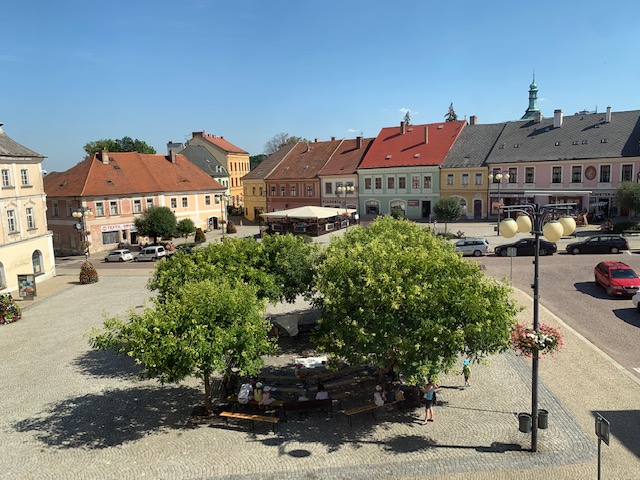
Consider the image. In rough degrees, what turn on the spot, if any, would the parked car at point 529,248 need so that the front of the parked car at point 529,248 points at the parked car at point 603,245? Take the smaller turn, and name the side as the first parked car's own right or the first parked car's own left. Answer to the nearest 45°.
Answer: approximately 180°

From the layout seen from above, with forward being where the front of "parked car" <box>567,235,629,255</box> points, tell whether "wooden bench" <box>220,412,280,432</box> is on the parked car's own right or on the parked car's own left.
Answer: on the parked car's own left

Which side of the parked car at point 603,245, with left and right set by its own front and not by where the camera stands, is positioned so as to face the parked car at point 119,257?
front

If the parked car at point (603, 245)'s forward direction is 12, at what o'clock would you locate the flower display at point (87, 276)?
The flower display is roughly at 11 o'clock from the parked car.

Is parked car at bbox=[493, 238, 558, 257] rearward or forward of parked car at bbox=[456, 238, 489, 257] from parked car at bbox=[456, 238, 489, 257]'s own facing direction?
rearward

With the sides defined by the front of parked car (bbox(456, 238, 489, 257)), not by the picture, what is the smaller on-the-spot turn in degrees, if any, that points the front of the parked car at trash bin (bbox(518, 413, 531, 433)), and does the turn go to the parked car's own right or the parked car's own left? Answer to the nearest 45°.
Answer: approximately 90° to the parked car's own left

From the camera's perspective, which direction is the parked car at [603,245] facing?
to the viewer's left

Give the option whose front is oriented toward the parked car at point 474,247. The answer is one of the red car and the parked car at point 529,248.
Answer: the parked car at point 529,248

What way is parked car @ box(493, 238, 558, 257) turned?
to the viewer's left

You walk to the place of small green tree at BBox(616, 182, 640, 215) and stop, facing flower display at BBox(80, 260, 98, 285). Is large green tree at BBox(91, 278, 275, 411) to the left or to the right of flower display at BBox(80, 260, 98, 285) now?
left

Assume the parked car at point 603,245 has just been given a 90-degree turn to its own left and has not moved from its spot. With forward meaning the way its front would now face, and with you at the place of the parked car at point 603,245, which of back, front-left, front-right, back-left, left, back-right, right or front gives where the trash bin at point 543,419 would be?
front

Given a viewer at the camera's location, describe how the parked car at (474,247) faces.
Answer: facing to the left of the viewer

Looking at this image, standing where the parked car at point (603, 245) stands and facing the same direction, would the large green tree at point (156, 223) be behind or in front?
in front
